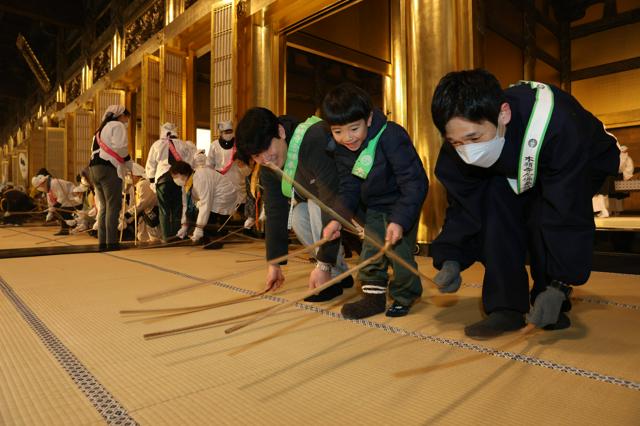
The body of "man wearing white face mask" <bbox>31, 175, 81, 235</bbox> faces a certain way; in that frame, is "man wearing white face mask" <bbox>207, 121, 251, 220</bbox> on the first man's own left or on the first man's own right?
on the first man's own left

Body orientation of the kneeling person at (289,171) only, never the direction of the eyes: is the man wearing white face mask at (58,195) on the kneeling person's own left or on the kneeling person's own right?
on the kneeling person's own right

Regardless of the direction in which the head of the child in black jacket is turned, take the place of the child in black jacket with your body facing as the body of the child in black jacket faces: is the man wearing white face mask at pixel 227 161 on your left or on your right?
on your right

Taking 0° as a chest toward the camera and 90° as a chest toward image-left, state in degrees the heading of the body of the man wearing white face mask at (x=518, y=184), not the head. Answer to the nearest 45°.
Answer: approximately 45°

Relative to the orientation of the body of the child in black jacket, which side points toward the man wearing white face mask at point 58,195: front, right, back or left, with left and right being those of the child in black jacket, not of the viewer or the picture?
right

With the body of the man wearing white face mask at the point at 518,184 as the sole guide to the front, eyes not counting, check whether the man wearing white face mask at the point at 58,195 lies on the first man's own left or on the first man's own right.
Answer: on the first man's own right

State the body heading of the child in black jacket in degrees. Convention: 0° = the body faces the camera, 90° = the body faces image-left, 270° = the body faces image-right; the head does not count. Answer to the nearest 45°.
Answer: approximately 45°
